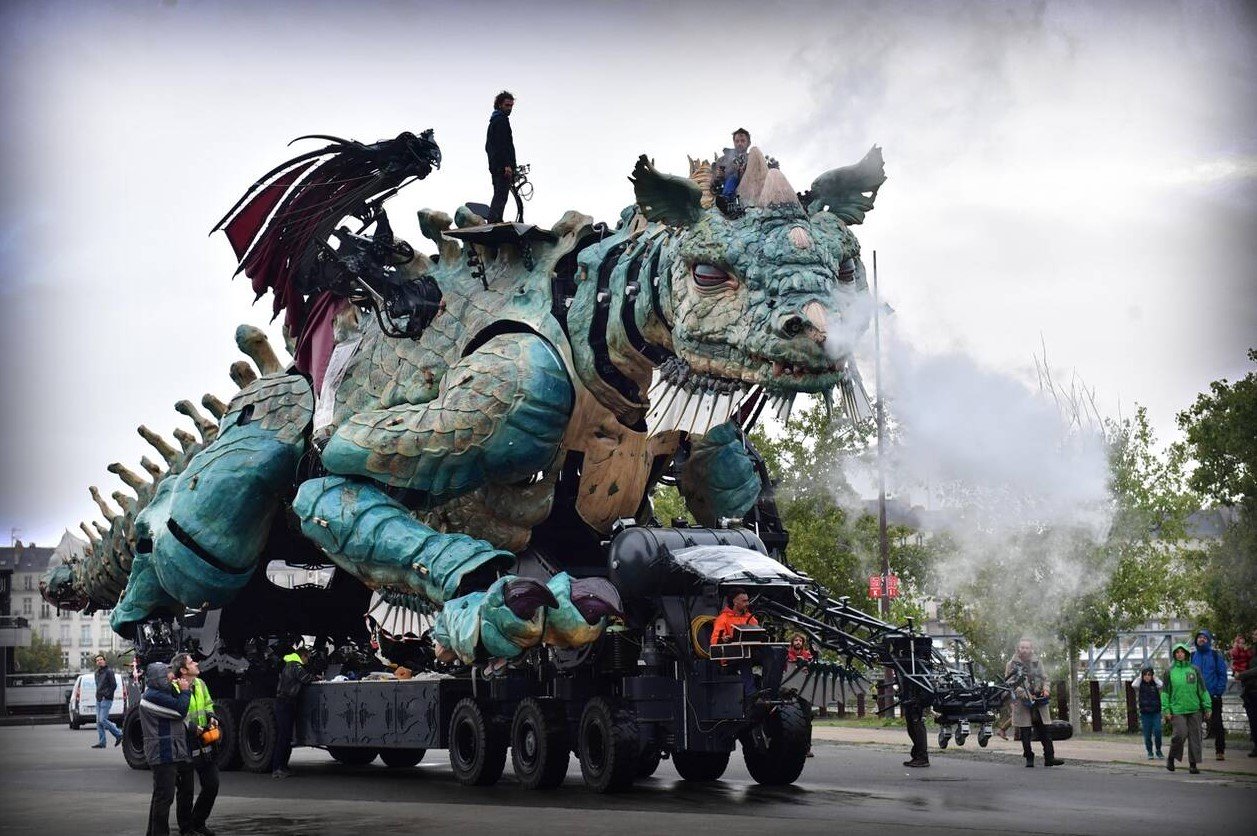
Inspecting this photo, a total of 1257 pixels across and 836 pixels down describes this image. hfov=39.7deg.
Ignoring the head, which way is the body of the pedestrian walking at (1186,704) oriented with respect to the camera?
toward the camera

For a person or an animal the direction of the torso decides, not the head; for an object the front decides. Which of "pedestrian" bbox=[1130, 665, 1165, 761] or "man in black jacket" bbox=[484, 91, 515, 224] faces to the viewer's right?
the man in black jacket

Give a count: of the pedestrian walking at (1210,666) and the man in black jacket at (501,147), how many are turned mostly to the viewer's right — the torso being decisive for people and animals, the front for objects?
1

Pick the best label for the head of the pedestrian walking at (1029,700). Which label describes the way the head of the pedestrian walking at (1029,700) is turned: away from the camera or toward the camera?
toward the camera

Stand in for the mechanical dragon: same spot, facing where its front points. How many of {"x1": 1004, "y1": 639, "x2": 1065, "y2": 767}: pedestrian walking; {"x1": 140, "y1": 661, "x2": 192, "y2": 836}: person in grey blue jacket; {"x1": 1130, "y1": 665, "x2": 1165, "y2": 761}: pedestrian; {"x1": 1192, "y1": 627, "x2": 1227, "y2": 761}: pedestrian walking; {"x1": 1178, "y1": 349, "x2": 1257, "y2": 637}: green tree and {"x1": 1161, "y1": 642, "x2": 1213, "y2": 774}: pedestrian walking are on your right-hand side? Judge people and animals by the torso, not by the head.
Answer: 1

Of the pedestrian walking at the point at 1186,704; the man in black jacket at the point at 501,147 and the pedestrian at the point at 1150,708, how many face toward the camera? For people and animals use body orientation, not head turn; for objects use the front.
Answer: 2

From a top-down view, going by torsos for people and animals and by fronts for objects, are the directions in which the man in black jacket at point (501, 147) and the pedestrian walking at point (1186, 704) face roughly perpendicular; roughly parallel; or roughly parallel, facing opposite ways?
roughly perpendicular

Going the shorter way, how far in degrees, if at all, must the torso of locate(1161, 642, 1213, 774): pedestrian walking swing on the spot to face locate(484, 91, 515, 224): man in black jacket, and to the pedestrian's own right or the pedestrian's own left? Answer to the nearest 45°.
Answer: approximately 45° to the pedestrian's own right

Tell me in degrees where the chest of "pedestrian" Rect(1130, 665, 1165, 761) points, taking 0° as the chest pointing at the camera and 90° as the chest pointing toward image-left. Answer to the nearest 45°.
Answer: approximately 0°

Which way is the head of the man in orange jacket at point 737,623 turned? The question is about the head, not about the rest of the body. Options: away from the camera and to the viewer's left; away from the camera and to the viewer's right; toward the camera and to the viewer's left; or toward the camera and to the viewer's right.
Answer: toward the camera and to the viewer's right

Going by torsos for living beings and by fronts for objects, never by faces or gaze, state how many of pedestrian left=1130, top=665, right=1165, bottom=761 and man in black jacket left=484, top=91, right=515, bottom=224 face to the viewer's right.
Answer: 1

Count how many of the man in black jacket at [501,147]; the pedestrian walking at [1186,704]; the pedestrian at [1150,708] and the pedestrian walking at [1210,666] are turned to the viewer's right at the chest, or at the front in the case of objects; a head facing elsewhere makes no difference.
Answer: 1

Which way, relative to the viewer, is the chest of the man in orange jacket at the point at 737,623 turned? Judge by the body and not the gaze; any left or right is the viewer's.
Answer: facing the viewer and to the right of the viewer

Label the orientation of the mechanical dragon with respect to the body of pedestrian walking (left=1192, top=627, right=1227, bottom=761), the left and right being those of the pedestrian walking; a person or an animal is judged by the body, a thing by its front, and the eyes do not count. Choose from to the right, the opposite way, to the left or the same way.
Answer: to the left

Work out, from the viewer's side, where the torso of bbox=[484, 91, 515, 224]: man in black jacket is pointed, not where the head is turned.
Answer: to the viewer's right
